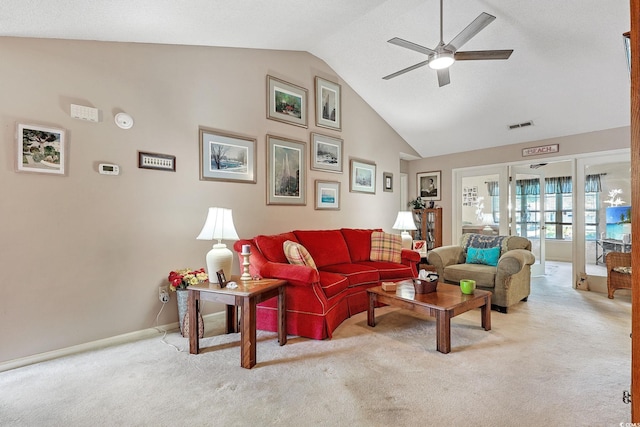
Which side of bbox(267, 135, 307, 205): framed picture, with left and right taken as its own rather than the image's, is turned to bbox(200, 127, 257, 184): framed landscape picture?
right

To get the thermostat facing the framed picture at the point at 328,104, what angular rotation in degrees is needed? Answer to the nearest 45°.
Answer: approximately 90° to its left

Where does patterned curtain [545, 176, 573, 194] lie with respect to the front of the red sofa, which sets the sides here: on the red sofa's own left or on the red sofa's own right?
on the red sofa's own left

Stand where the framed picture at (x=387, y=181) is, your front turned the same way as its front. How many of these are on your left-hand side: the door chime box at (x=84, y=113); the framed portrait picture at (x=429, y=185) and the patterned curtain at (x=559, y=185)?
2

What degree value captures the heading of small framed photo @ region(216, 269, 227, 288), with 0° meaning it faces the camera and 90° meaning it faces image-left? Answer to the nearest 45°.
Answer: approximately 315°

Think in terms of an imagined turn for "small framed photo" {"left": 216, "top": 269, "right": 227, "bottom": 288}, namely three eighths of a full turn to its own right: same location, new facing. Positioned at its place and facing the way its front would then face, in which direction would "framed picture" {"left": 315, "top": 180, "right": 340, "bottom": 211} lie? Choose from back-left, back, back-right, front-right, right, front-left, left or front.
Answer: back-right

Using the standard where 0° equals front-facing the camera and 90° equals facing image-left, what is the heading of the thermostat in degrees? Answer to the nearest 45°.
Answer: approximately 0°
